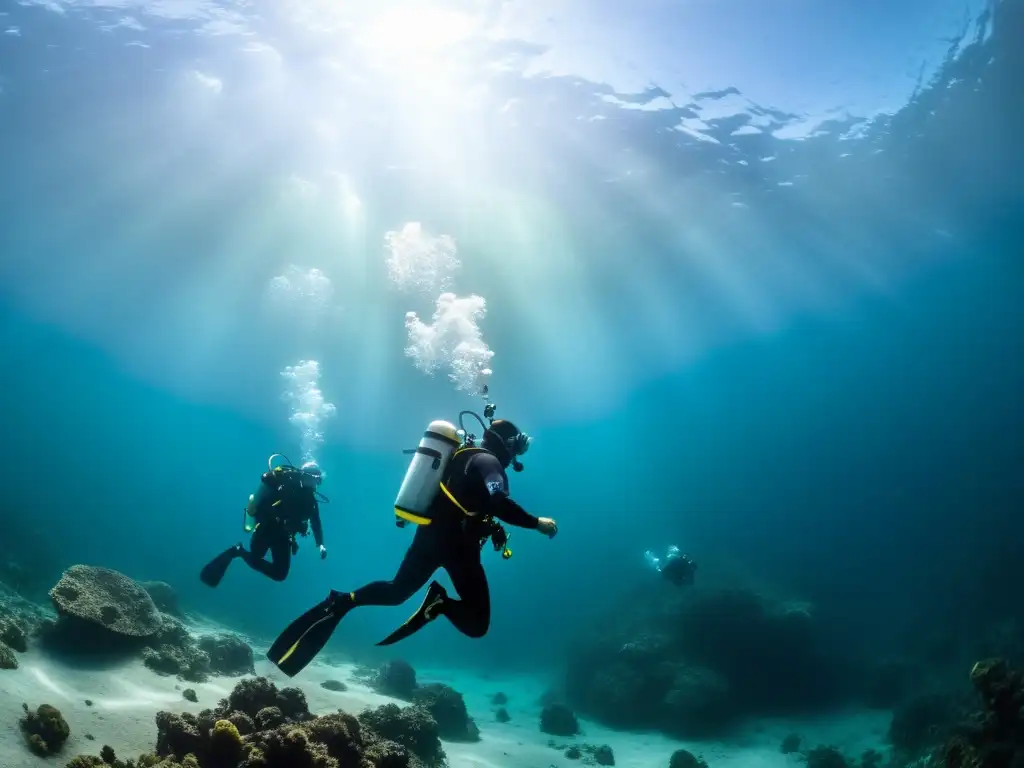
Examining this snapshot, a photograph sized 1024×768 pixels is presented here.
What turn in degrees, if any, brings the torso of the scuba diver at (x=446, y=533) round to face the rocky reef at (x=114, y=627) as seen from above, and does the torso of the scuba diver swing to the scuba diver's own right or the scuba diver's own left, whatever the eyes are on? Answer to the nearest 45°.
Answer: approximately 135° to the scuba diver's own left

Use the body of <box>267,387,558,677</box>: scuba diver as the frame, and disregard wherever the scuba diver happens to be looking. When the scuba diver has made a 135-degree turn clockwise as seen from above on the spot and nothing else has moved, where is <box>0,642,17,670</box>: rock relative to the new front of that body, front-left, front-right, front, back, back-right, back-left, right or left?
right

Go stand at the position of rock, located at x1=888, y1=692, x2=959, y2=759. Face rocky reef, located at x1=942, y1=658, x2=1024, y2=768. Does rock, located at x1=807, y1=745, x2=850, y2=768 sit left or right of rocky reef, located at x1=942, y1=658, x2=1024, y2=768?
right

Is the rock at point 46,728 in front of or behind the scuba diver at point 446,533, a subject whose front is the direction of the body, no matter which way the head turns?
behind

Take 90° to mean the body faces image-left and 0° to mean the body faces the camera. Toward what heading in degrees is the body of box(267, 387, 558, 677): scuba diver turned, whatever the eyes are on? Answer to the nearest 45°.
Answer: approximately 270°

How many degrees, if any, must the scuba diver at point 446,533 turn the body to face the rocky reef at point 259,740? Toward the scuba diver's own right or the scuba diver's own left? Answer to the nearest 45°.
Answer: approximately 135° to the scuba diver's own right

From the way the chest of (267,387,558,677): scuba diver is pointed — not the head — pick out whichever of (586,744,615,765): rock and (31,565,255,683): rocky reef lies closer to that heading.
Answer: the rock

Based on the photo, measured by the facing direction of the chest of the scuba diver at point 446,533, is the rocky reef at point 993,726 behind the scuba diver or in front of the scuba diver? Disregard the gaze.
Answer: in front
